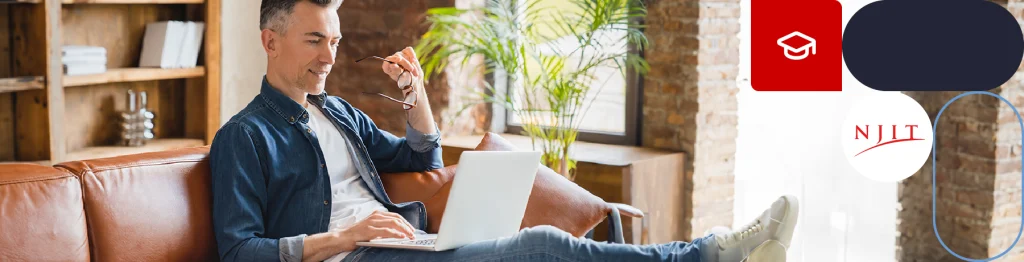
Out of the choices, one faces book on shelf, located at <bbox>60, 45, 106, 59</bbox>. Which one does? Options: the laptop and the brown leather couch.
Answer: the laptop

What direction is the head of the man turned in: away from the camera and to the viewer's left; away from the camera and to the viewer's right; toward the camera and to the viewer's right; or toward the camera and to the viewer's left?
toward the camera and to the viewer's right

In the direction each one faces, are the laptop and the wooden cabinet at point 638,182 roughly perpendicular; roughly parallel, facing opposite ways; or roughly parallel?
roughly perpendicular

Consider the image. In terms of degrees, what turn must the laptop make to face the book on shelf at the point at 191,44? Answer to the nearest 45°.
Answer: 0° — it already faces it

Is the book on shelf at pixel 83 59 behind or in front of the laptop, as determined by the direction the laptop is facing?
in front

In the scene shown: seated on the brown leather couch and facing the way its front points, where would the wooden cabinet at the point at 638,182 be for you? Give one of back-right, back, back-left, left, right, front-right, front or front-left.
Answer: back-left

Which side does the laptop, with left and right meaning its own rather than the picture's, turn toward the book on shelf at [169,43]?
front

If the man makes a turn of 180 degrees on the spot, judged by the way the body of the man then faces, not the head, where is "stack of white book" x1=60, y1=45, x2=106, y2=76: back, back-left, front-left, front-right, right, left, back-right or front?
front

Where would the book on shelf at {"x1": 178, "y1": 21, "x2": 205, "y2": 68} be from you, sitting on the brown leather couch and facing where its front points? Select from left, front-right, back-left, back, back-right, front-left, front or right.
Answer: back

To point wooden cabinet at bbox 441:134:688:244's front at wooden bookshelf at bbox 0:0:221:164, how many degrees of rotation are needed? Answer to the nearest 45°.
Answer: approximately 45° to its right

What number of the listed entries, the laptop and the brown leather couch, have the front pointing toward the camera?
1

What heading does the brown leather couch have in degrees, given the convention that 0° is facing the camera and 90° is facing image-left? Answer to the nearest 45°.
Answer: approximately 0°

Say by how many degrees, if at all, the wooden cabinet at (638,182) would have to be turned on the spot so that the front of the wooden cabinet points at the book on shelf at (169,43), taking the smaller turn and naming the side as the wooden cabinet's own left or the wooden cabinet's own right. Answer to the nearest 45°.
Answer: approximately 45° to the wooden cabinet's own right
